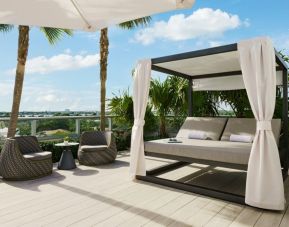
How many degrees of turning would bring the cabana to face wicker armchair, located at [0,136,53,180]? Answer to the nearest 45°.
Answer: approximately 45° to its right

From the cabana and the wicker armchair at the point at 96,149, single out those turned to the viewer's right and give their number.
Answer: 0

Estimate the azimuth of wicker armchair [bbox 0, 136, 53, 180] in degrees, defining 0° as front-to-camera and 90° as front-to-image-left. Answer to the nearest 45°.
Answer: approximately 315°

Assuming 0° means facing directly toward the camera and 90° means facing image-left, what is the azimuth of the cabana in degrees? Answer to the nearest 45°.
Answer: approximately 45°

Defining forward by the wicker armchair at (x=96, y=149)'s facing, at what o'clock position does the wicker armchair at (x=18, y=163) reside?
the wicker armchair at (x=18, y=163) is roughly at 2 o'clock from the wicker armchair at (x=96, y=149).

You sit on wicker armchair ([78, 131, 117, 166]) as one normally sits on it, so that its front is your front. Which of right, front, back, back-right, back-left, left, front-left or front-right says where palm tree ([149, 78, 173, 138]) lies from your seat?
back

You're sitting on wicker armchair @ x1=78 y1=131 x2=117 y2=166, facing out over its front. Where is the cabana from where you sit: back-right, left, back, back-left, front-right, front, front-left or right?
left

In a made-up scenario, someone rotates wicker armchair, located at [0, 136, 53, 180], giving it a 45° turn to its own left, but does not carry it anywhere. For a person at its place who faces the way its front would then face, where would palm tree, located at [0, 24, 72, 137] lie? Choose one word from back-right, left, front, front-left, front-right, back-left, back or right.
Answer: left

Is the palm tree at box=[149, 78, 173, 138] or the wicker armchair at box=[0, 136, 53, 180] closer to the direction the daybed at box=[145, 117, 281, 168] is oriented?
the wicker armchair

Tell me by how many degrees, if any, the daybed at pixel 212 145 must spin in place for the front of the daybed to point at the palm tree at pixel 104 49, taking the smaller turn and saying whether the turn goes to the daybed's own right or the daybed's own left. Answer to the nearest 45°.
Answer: approximately 90° to the daybed's own right

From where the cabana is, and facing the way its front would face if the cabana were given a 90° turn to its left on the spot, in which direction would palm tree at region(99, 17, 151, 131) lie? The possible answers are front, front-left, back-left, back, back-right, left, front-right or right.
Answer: back

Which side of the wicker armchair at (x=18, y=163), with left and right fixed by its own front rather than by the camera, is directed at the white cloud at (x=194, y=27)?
left

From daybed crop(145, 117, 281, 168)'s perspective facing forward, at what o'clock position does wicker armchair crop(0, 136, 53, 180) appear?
The wicker armchair is roughly at 1 o'clock from the daybed.
